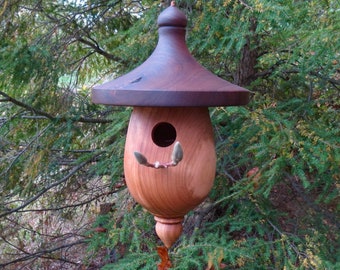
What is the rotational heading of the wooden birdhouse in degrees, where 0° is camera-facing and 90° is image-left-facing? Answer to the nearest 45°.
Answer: approximately 0°

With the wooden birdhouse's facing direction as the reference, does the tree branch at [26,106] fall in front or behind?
behind
